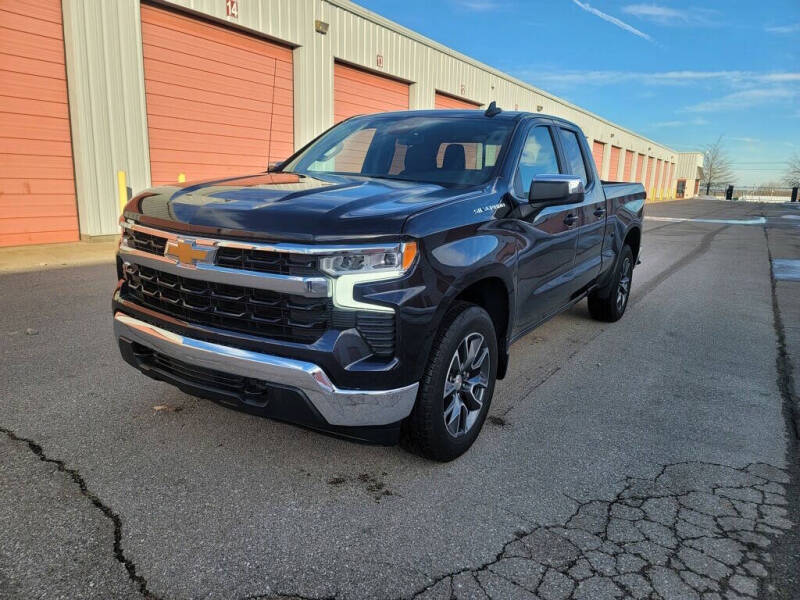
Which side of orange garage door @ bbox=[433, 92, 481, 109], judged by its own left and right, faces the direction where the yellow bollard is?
right

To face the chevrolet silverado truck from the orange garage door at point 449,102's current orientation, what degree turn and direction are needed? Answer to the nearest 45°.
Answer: approximately 45° to its right

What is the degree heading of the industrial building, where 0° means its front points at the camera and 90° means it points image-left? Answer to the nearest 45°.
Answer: approximately 315°

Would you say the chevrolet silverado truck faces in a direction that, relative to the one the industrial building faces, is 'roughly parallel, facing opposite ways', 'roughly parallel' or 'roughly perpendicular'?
roughly perpendicular

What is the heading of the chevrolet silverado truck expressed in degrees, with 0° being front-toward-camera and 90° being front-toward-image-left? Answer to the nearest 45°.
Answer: approximately 45°

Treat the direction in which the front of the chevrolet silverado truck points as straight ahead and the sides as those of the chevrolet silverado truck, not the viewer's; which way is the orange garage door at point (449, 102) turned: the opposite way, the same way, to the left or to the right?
to the left
